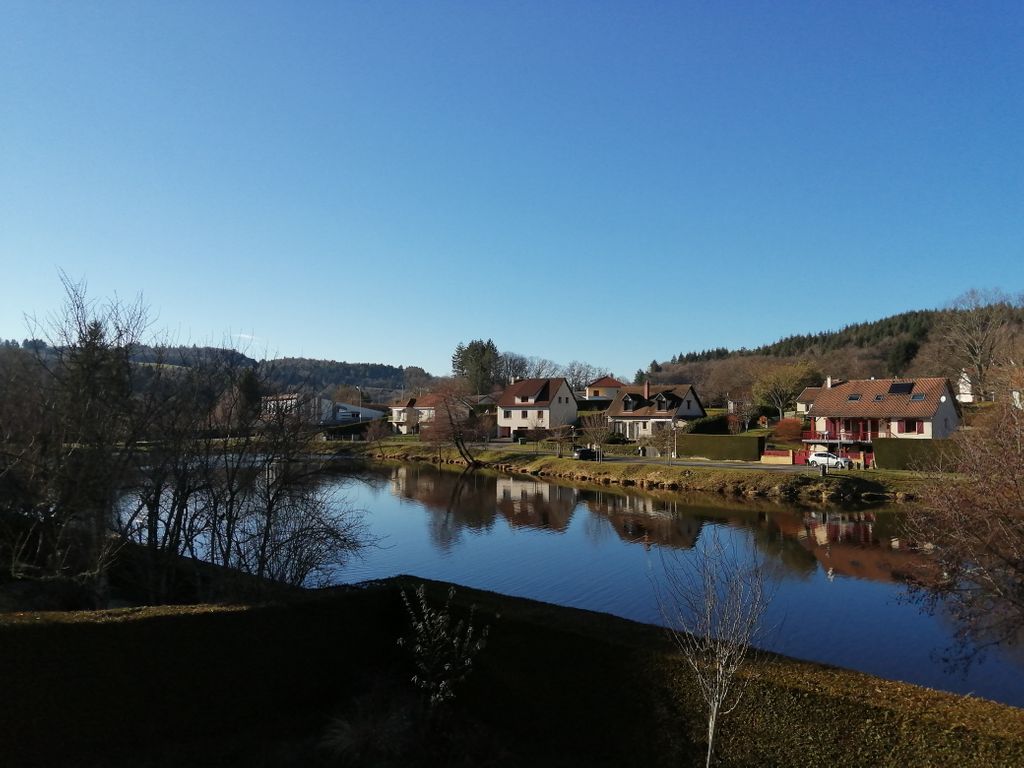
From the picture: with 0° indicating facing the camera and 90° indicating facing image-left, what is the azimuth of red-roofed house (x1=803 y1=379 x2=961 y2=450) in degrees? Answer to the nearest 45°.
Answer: approximately 0°

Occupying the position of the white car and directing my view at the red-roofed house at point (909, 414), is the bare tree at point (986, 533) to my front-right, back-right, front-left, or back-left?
back-right

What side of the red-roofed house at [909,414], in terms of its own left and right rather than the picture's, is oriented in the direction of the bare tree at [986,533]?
front

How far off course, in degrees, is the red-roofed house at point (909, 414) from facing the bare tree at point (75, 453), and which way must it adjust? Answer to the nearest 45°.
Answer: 0° — it already faces it

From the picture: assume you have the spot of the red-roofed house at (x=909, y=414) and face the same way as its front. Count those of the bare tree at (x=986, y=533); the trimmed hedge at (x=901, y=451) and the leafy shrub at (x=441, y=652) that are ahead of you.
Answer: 3

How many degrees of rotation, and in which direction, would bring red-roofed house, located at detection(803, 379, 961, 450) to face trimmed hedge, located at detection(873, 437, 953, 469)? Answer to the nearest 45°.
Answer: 0° — it already faces it

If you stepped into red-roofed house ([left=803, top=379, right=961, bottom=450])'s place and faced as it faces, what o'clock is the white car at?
The white car is roughly at 1 o'clock from the red-roofed house.

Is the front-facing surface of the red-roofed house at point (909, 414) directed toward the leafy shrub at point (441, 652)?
yes
